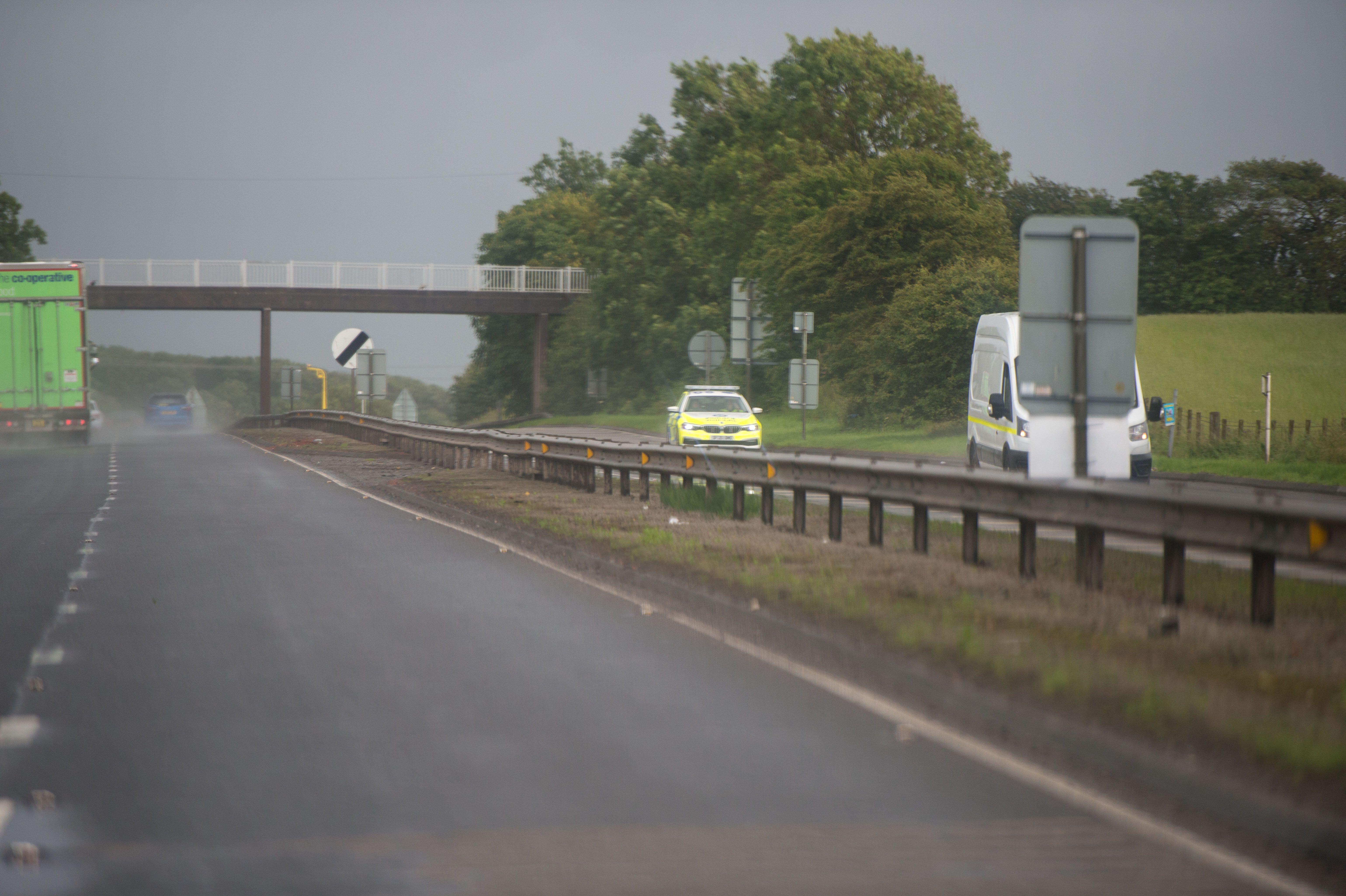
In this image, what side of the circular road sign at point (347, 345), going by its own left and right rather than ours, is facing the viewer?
front

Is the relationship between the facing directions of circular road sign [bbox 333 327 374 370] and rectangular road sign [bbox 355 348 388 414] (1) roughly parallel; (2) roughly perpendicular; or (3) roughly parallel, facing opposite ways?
roughly parallel, facing opposite ways

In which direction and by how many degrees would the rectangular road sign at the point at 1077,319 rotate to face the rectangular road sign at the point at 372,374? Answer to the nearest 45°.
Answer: approximately 45° to its left

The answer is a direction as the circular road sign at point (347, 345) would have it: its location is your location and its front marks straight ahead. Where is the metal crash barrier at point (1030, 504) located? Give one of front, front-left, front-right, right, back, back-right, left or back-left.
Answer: front

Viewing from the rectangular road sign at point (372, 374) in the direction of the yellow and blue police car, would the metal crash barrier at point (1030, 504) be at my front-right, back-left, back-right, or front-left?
front-right

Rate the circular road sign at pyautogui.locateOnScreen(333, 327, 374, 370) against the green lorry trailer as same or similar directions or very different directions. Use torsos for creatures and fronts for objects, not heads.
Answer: very different directions

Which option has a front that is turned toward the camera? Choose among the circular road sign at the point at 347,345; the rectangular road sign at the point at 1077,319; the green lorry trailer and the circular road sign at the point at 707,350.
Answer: the circular road sign at the point at 347,345

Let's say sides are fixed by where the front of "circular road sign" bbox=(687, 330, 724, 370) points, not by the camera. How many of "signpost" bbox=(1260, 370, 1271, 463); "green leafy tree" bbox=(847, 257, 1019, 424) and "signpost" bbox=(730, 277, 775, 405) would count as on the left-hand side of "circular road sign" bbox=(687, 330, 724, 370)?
0

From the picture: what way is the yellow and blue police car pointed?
toward the camera

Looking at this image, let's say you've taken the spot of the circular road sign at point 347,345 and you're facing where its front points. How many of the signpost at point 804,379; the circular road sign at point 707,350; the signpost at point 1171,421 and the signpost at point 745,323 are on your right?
0

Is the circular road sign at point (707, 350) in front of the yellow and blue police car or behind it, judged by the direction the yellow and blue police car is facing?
behind

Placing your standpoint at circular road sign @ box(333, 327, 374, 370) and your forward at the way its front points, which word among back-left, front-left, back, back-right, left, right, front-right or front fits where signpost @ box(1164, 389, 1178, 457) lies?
front-left

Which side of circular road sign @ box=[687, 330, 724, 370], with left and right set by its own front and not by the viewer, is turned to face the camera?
back

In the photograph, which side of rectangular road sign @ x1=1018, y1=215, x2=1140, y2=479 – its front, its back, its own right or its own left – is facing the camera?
back

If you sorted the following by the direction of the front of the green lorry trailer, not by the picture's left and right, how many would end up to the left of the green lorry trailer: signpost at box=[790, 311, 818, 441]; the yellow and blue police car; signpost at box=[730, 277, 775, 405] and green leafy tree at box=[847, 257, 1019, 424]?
0

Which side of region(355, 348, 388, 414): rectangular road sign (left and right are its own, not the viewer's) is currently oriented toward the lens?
back

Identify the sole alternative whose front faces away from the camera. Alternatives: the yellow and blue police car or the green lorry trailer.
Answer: the green lorry trailer
